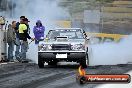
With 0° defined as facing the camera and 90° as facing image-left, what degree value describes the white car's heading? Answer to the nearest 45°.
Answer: approximately 0°
